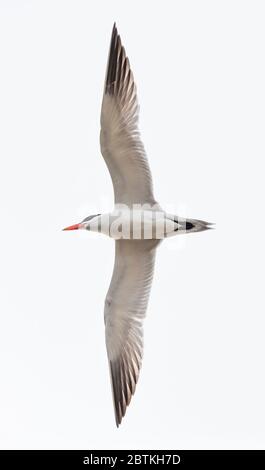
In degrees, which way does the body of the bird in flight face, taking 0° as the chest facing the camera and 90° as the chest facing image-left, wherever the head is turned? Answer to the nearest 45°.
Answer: approximately 90°
